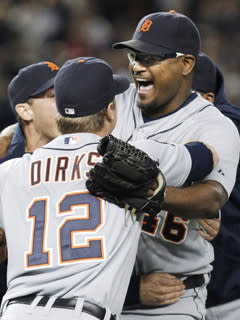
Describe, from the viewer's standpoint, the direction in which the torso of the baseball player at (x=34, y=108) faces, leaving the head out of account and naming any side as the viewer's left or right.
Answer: facing to the right of the viewer

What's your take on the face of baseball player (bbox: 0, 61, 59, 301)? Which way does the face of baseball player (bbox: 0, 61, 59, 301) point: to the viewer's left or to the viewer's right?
to the viewer's right

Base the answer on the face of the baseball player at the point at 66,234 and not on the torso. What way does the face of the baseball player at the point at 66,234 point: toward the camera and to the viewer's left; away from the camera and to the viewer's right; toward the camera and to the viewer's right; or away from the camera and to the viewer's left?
away from the camera and to the viewer's right

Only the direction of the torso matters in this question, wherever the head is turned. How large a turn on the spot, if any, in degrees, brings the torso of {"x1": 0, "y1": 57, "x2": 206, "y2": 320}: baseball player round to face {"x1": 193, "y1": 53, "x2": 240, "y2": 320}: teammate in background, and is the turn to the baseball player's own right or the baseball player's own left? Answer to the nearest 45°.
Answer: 0° — they already face them

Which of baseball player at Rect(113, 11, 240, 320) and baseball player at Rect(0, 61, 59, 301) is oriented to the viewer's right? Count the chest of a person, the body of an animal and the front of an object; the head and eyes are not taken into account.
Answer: baseball player at Rect(0, 61, 59, 301)

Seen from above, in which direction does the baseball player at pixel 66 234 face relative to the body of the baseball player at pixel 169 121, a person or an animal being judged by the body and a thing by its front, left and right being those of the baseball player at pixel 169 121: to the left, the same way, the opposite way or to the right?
the opposite way

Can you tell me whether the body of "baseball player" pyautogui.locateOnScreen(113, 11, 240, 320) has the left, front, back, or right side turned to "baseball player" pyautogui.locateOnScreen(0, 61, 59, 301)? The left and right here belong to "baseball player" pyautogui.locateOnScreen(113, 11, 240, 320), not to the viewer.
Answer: right

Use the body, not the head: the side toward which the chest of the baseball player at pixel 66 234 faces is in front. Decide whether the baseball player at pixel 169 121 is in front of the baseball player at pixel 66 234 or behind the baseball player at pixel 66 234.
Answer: in front

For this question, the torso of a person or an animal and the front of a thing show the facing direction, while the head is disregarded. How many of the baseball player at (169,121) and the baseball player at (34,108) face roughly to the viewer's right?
1

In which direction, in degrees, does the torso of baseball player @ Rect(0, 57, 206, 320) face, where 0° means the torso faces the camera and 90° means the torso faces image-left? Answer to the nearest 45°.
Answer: approximately 225°

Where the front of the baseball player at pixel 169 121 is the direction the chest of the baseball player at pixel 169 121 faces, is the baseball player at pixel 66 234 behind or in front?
in front
